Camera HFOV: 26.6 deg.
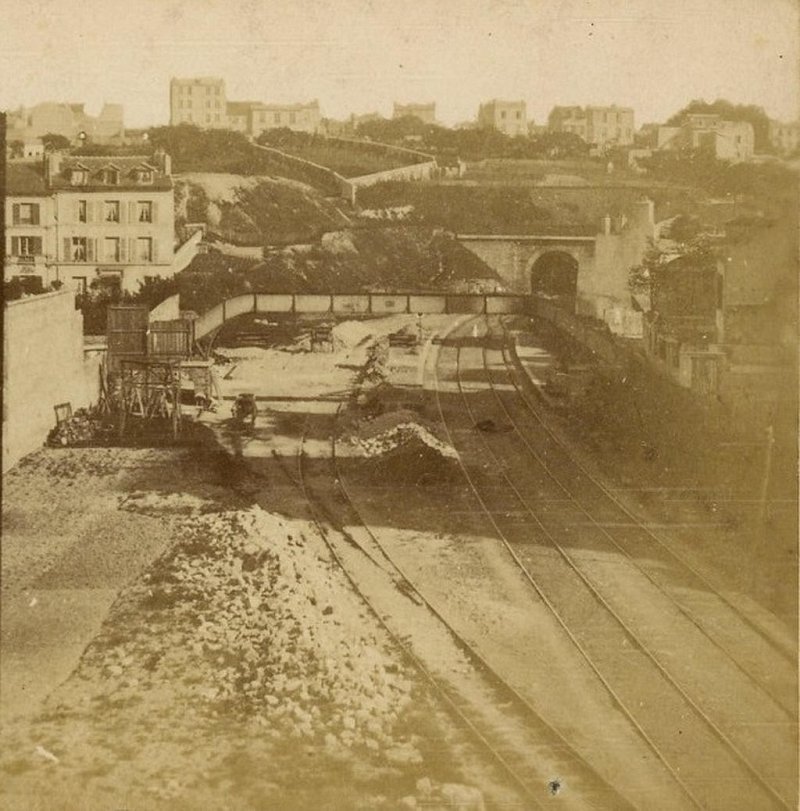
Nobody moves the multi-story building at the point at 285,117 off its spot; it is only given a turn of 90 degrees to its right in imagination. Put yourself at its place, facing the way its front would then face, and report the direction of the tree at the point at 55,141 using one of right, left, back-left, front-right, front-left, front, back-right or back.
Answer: front

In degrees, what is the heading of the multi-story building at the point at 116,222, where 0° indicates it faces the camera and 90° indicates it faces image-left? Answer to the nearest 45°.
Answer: approximately 0°

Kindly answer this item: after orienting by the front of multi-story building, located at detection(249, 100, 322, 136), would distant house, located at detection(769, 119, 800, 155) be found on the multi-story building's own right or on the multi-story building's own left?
on the multi-story building's own left

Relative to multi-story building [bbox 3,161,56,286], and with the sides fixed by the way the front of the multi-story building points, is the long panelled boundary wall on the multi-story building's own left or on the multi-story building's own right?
on the multi-story building's own left

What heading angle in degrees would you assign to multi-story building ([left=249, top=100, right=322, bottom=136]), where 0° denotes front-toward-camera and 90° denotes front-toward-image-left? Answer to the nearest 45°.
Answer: approximately 0°

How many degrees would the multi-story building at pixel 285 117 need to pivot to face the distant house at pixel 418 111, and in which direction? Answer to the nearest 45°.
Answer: approximately 90° to its left

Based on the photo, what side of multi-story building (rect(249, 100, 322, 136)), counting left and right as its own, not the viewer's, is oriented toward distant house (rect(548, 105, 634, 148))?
left
